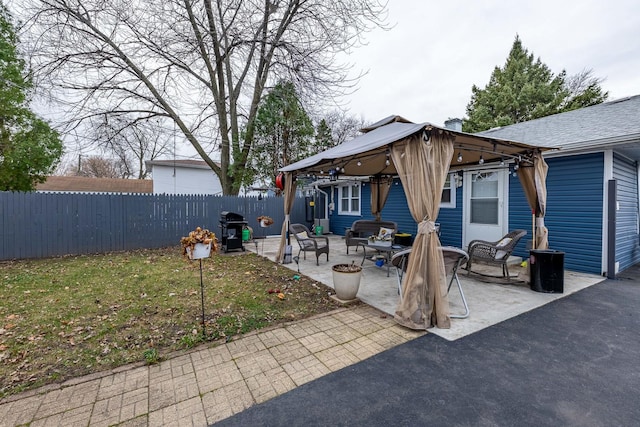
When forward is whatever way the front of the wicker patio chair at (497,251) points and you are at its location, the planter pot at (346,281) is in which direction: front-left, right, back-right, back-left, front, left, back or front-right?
front-left

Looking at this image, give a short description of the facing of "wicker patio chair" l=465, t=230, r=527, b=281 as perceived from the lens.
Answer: facing to the left of the viewer

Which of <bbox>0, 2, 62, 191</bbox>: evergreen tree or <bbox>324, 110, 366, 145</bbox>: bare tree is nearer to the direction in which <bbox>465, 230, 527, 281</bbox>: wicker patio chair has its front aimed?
the evergreen tree

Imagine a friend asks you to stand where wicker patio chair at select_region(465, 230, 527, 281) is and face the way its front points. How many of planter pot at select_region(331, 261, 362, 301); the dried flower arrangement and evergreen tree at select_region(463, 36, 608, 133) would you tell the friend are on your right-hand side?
1

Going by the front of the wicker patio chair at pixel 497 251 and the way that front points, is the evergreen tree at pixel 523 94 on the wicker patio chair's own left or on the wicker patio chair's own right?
on the wicker patio chair's own right
